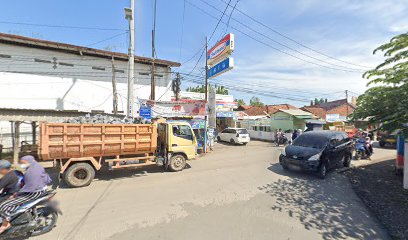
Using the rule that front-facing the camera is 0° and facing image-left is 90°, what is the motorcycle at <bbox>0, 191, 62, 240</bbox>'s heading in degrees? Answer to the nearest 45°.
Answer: approximately 90°

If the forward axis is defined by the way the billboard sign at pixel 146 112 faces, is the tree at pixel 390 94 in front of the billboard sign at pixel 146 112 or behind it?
in front

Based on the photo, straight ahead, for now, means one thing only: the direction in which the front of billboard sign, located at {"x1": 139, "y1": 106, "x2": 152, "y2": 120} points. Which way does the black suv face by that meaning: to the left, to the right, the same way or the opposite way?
to the right

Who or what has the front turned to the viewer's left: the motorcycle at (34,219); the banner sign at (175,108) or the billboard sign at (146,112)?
the motorcycle

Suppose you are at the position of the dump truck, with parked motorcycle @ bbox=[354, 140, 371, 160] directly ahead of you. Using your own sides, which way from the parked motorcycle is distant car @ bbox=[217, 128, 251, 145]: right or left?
left

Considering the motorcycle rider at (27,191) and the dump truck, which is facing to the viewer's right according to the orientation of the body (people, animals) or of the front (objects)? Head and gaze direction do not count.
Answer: the dump truck

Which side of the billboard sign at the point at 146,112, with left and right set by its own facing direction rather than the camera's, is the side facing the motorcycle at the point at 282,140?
left

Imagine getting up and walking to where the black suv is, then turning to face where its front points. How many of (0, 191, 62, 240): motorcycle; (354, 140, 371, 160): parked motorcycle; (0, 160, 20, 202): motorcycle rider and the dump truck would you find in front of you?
3

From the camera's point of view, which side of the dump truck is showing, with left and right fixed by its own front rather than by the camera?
right

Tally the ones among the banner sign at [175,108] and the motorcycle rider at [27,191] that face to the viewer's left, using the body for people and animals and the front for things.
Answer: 1

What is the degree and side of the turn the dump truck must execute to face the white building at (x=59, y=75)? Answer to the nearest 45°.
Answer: approximately 90° to its left

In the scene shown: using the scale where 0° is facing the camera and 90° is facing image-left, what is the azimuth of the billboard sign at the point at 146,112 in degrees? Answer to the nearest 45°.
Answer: approximately 0°

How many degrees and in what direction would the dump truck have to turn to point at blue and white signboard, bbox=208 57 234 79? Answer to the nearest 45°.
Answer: approximately 45° to its left

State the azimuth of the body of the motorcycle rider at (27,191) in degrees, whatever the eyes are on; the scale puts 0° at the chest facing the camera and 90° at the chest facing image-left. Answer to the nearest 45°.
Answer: approximately 90°
